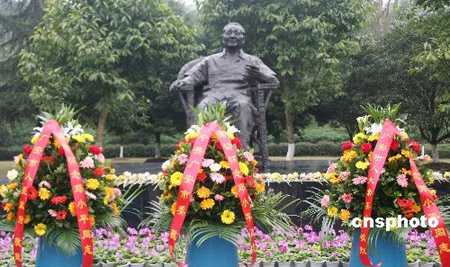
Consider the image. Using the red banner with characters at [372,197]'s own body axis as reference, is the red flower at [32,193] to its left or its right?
on its right

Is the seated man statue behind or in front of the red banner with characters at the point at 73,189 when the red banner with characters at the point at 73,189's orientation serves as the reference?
behind

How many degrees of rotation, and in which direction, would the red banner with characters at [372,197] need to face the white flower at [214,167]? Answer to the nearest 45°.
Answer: approximately 90° to its right

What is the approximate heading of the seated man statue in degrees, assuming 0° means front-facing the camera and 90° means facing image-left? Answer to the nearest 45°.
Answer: approximately 0°

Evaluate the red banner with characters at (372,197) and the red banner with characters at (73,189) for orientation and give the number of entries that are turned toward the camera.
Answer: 2

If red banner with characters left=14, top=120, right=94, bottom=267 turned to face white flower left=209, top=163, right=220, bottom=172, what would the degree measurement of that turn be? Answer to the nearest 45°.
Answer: approximately 90° to its left

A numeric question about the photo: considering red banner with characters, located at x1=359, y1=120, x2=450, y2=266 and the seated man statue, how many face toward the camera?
2
